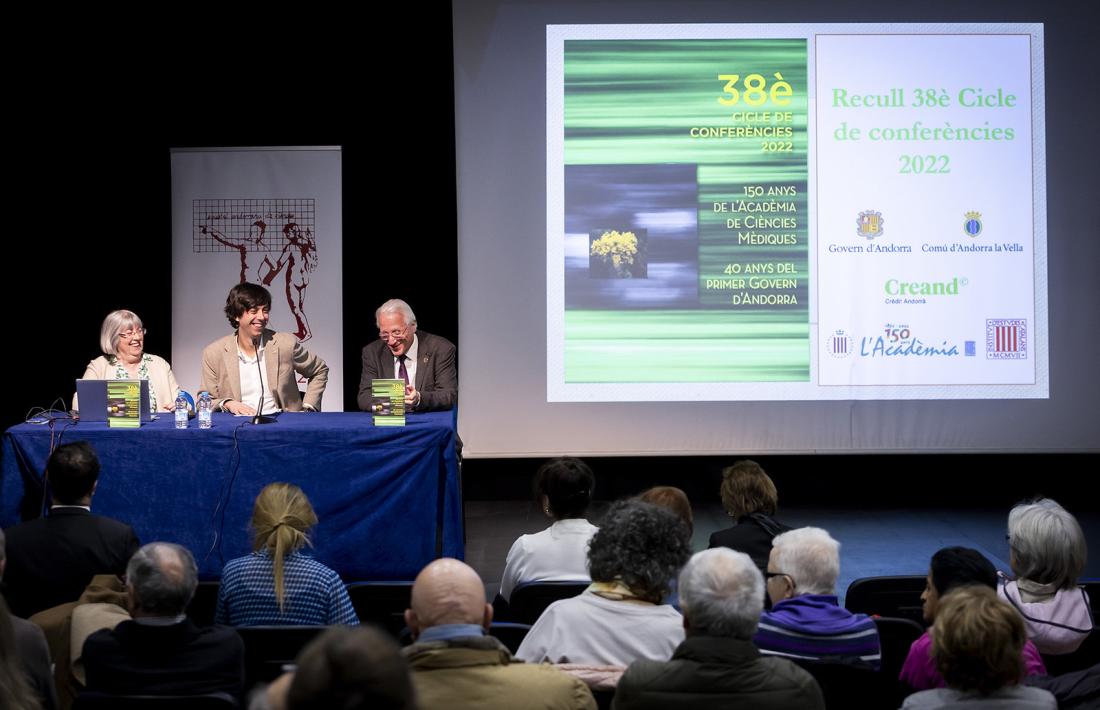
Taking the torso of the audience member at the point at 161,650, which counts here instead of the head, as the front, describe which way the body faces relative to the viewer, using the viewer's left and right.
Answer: facing away from the viewer

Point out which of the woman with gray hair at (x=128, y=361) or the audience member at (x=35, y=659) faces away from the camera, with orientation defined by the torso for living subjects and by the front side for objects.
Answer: the audience member

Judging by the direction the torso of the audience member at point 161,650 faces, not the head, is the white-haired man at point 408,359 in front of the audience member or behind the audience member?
in front

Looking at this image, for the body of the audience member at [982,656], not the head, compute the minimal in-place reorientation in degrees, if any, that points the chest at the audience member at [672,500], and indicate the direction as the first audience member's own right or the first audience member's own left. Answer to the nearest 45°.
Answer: approximately 45° to the first audience member's own left

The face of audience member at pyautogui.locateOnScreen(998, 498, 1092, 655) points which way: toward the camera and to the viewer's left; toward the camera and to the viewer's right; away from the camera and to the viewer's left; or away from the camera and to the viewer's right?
away from the camera and to the viewer's left

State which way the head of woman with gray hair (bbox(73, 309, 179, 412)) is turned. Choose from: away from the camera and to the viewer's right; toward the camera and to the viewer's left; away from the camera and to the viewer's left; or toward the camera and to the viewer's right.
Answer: toward the camera and to the viewer's right

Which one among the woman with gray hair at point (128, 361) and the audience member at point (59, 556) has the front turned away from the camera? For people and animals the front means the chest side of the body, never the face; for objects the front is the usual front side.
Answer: the audience member

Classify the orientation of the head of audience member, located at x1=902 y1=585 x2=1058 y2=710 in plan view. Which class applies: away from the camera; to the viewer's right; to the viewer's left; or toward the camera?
away from the camera

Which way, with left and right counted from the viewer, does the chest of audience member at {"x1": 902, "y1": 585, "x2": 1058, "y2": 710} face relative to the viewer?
facing away from the viewer

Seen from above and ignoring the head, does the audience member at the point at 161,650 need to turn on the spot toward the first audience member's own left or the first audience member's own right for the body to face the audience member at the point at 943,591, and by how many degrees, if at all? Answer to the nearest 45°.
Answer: approximately 90° to the first audience member's own right

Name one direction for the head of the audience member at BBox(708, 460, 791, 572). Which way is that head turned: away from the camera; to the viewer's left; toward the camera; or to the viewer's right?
away from the camera

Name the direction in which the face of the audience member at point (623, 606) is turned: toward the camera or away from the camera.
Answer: away from the camera

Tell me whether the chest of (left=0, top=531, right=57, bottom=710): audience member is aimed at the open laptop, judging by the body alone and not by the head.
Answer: yes

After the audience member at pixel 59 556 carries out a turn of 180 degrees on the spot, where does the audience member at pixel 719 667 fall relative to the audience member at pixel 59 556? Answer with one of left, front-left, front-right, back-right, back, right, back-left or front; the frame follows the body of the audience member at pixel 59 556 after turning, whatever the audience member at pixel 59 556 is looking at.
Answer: front-left

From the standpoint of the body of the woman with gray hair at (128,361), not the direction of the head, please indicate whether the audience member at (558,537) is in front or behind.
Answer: in front

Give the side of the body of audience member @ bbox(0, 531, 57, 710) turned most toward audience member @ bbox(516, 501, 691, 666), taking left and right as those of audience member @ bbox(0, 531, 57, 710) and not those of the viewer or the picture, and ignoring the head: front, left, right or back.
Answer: right

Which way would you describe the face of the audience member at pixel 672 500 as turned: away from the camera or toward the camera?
away from the camera

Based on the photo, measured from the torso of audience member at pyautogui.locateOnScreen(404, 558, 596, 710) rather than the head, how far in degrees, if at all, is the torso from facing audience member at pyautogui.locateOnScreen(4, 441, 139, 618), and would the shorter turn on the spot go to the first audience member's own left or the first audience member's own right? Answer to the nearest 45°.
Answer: approximately 45° to the first audience member's own left
